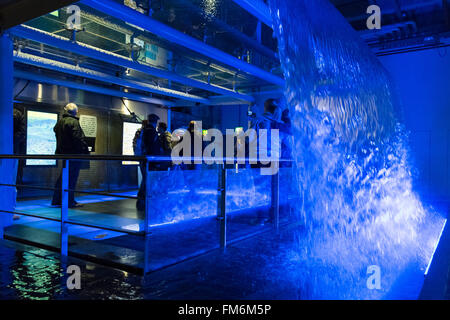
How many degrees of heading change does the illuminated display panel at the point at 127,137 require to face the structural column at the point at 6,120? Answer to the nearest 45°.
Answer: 0° — it already faces it

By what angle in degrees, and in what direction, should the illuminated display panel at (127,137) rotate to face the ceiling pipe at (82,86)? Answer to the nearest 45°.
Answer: approximately 45° to its right

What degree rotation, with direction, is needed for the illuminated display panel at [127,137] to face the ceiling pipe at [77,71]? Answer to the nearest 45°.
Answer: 0° — it already faces it

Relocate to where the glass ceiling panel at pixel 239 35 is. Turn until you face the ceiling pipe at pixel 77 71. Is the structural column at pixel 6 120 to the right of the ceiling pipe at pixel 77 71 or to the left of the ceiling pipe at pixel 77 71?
left

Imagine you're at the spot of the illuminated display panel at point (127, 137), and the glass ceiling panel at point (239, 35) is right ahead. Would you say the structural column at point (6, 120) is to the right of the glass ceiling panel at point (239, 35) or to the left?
right

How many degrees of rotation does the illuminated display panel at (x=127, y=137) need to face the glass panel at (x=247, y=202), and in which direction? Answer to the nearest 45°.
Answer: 0° — it already faces it

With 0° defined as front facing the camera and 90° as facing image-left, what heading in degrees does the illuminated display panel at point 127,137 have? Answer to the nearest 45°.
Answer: approximately 0°

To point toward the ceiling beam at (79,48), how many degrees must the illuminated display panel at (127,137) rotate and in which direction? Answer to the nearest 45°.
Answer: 0° — it already faces it
